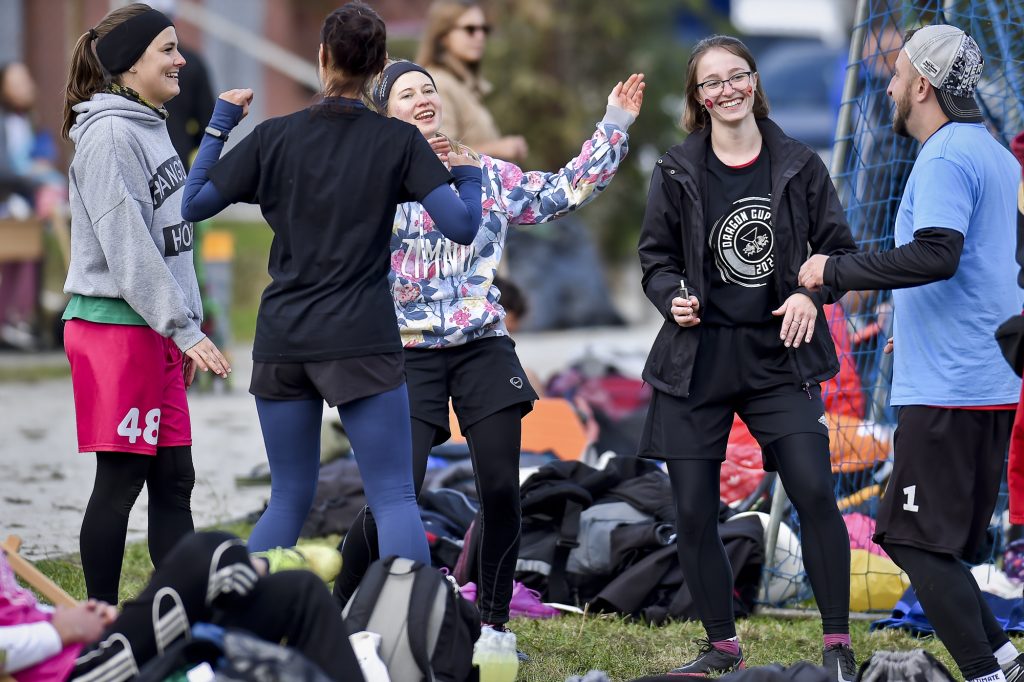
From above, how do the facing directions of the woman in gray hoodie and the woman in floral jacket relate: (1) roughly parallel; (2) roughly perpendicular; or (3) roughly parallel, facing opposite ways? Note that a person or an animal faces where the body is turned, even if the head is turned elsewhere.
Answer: roughly perpendicular

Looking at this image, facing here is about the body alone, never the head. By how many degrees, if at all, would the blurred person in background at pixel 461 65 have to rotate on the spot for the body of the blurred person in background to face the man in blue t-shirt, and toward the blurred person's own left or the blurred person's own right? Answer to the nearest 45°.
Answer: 0° — they already face them

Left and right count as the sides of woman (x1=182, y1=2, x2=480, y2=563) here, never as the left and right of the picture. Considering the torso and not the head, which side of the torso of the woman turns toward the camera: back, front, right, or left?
back

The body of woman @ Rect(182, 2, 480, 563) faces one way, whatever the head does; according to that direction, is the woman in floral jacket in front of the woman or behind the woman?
in front

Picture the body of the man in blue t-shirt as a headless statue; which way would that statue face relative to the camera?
to the viewer's left

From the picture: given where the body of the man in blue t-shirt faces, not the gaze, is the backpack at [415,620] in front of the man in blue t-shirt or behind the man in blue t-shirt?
in front

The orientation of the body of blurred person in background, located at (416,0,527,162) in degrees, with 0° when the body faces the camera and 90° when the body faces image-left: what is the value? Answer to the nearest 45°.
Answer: approximately 315°

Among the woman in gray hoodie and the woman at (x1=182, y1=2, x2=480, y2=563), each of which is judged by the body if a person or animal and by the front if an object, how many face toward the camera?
0

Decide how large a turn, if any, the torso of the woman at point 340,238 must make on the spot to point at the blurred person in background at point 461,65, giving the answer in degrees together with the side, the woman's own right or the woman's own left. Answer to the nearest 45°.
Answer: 0° — they already face them

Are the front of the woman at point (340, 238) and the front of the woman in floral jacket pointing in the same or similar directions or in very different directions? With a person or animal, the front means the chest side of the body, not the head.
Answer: very different directions

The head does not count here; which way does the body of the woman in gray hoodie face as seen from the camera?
to the viewer's right

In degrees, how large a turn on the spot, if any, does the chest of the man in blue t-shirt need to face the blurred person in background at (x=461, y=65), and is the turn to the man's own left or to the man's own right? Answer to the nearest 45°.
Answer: approximately 45° to the man's own right
